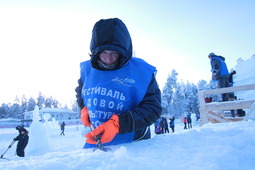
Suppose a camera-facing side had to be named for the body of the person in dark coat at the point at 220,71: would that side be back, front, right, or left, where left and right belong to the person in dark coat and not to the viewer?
left

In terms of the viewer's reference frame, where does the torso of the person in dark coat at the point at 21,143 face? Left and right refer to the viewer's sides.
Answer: facing to the left of the viewer

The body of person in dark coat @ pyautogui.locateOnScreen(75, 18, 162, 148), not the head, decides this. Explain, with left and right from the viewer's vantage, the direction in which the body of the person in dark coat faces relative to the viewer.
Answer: facing the viewer and to the left of the viewer

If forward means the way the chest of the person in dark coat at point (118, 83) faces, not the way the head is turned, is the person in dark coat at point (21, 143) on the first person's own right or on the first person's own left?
on the first person's own right

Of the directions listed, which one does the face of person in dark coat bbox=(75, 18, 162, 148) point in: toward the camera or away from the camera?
toward the camera
